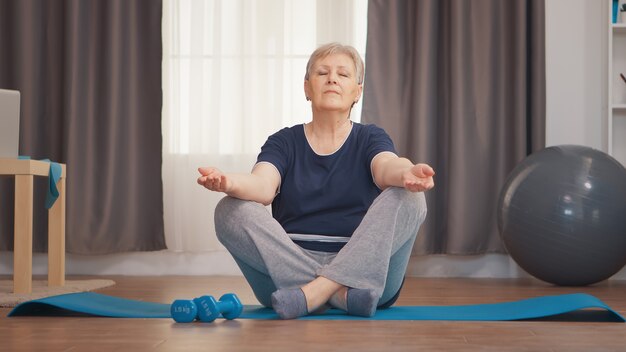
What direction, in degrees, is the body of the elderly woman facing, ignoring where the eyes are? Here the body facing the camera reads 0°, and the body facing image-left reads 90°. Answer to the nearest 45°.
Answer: approximately 0°

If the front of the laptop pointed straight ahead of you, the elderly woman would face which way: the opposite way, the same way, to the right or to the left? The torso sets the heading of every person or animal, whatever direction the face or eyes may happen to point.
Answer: the opposite way

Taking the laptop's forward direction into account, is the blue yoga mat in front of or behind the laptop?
behind

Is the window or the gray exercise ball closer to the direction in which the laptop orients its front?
the window

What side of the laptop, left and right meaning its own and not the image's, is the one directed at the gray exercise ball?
right

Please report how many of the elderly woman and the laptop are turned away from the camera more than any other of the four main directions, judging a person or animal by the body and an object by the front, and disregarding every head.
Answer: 1

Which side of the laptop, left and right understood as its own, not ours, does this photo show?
back

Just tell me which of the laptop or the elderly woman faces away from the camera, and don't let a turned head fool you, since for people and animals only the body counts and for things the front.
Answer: the laptop
